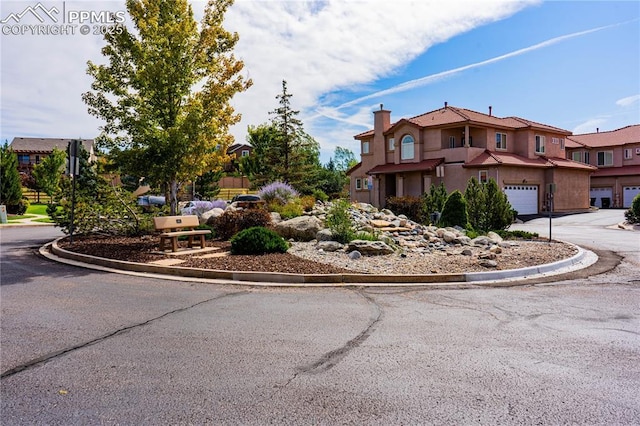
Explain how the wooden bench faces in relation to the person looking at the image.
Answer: facing the viewer and to the right of the viewer

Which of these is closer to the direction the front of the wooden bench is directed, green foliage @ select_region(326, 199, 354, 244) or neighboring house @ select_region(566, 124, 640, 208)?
the green foliage

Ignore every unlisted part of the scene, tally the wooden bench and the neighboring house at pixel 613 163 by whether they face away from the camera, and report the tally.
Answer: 0

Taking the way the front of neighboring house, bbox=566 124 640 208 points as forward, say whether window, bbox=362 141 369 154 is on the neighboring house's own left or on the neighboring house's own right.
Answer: on the neighboring house's own right

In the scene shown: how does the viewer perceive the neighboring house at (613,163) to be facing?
facing the viewer

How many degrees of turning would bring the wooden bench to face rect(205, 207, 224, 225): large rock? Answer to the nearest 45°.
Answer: approximately 135° to its left

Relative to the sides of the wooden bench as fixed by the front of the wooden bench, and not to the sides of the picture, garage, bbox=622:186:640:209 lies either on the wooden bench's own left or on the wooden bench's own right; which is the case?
on the wooden bench's own left

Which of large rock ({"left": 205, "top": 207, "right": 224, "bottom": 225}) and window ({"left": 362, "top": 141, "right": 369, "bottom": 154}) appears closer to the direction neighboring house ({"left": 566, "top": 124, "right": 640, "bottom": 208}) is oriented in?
the large rock

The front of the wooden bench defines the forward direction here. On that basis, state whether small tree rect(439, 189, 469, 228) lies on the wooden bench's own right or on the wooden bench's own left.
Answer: on the wooden bench's own left

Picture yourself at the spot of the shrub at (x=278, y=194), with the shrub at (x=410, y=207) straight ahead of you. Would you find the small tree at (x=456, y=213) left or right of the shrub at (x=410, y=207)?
right

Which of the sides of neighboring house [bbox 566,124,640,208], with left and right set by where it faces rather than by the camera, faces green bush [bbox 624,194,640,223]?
front

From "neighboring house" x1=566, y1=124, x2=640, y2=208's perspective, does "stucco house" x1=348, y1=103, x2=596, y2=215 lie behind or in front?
in front

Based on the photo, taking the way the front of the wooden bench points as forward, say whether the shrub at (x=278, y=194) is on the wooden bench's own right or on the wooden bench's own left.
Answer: on the wooden bench's own left
